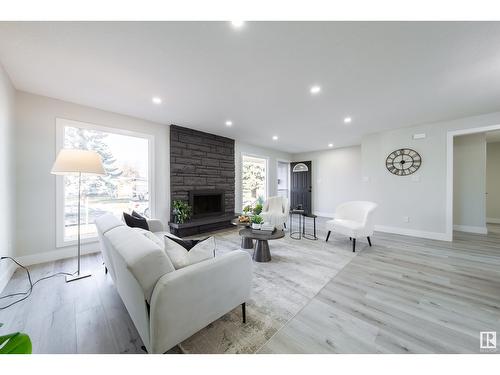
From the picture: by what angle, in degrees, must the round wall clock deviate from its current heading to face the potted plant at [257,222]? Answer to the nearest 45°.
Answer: approximately 45° to its right

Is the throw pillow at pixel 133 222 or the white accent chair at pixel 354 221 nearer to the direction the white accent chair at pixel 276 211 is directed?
the throw pillow

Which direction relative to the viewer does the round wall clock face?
toward the camera

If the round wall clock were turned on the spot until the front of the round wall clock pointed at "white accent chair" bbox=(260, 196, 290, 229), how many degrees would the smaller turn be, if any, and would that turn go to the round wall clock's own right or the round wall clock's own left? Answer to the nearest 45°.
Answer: approximately 45° to the round wall clock's own right

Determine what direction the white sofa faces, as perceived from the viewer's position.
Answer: facing away from the viewer and to the right of the viewer

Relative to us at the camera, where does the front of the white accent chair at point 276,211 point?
facing the viewer and to the left of the viewer

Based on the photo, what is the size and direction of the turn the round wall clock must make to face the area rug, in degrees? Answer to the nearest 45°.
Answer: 0° — it already faces it

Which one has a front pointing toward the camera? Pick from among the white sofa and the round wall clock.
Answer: the round wall clock

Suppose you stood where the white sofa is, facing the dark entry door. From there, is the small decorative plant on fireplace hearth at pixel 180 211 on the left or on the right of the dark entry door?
left

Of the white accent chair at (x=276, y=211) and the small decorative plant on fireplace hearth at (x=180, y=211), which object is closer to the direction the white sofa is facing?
the white accent chair

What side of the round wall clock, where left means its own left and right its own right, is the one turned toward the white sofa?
front

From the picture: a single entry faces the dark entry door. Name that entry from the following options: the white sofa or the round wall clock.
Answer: the white sofa

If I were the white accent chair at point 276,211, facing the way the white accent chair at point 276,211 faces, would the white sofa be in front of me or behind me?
in front
